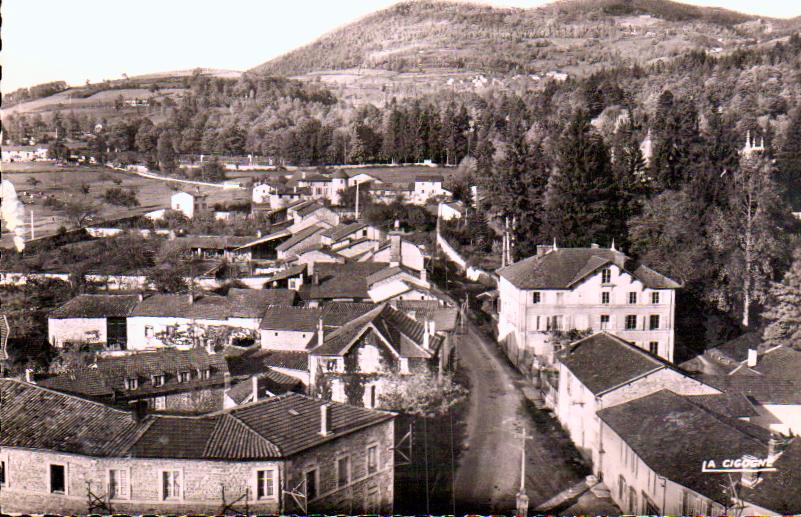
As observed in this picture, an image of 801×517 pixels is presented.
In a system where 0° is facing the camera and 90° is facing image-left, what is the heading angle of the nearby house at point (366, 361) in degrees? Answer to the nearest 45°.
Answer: approximately 0°

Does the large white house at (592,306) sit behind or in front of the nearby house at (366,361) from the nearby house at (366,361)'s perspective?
behind

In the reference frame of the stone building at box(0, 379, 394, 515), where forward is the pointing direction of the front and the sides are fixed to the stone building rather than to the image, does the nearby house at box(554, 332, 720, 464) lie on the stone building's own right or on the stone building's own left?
on the stone building's own left

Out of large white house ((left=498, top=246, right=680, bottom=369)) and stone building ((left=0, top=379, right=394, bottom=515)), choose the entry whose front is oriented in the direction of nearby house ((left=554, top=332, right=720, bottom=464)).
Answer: the large white house

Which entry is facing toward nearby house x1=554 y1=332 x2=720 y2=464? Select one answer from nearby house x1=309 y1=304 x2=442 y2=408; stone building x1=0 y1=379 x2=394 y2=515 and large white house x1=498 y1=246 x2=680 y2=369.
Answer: the large white house

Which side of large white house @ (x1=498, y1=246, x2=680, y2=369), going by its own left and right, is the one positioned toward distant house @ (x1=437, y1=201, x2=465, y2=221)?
back

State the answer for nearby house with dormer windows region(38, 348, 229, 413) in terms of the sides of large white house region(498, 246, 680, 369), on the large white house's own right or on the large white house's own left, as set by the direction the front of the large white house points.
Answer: on the large white house's own right

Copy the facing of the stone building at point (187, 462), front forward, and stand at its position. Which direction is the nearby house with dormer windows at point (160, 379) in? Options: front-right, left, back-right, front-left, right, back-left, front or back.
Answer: back

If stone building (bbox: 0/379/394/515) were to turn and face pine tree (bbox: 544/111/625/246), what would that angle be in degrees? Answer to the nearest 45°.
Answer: approximately 135° to its left

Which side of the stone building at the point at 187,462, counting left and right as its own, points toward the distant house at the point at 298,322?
back

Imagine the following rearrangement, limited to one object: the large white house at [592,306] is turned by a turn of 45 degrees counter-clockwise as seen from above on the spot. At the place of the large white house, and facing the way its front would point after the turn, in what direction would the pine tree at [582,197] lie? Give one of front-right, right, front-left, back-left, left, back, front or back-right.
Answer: back-left

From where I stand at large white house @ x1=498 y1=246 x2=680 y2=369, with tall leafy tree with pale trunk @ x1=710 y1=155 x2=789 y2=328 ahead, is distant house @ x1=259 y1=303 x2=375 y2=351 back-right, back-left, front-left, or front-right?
back-left

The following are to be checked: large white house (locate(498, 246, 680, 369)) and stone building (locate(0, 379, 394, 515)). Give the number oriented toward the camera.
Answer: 2
